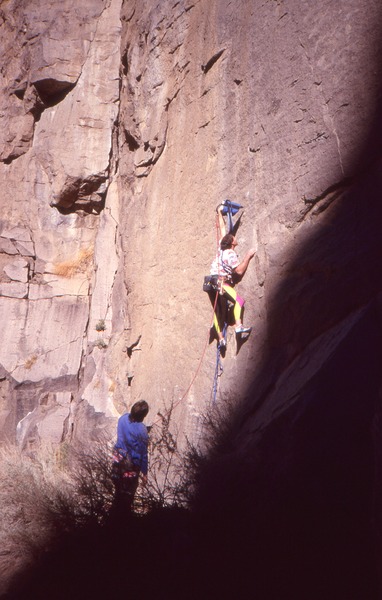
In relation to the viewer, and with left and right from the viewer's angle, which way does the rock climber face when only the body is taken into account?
facing away from the viewer and to the right of the viewer

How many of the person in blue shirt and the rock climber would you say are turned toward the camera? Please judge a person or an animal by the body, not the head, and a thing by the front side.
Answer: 0

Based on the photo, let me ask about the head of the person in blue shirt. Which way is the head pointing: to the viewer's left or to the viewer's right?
to the viewer's right

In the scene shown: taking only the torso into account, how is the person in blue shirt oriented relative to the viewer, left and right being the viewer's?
facing away from the viewer and to the right of the viewer
